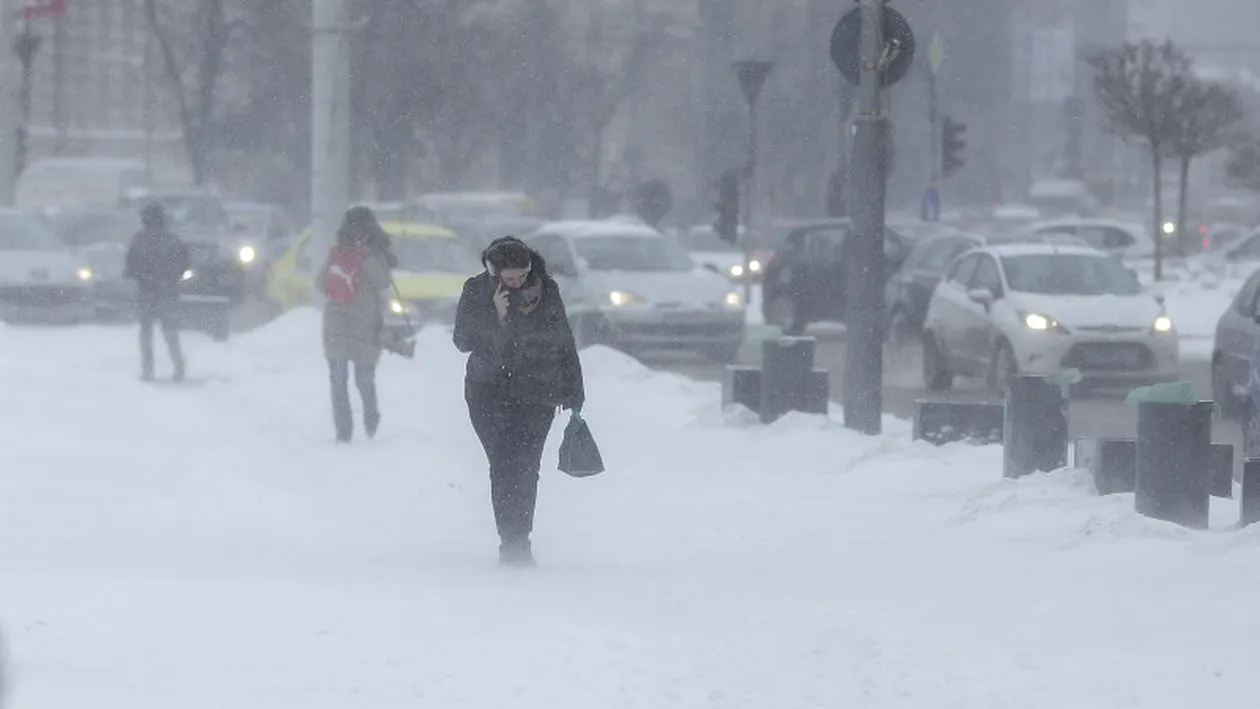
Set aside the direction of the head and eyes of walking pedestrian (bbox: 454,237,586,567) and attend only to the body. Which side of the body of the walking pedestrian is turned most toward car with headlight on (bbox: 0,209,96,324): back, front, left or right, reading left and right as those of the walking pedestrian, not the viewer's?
back

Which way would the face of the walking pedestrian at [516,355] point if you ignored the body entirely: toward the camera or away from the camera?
toward the camera

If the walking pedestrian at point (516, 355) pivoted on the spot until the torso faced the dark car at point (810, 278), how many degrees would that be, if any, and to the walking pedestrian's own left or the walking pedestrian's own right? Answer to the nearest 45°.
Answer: approximately 180°

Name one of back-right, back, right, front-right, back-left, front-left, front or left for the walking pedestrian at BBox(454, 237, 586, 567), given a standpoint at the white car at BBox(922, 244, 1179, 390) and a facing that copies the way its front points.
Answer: front-right

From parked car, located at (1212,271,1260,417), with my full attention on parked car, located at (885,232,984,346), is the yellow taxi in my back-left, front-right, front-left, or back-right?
front-left

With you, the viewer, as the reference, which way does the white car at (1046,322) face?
facing the viewer and to the right of the viewer

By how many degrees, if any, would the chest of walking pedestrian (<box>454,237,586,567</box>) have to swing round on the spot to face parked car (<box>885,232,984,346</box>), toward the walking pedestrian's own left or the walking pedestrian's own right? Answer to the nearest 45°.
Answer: approximately 180°

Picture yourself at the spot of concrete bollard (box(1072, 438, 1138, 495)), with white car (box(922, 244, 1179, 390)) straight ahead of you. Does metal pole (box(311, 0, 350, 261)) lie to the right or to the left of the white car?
left

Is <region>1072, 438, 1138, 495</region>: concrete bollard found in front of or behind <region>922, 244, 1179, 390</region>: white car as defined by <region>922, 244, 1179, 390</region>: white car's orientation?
in front

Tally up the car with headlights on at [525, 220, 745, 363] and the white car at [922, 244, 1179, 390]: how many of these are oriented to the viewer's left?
0

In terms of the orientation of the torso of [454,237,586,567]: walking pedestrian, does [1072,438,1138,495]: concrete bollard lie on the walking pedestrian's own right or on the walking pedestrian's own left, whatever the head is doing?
on the walking pedestrian's own left

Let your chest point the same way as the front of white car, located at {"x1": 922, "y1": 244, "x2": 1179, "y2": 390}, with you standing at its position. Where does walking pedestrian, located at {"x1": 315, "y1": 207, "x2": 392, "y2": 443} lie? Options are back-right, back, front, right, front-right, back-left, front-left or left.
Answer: right

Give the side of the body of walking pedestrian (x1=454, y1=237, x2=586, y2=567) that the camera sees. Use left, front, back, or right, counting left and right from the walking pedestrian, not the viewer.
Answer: front
